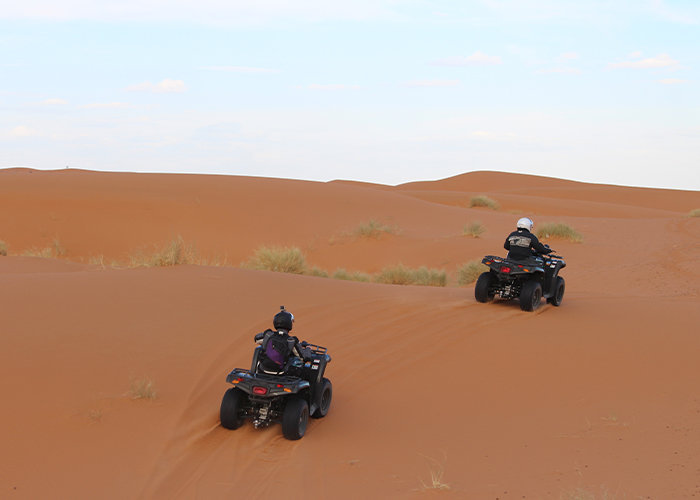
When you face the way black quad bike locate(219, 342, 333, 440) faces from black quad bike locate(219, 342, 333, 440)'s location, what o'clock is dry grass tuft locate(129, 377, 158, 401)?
The dry grass tuft is roughly at 8 o'clock from the black quad bike.

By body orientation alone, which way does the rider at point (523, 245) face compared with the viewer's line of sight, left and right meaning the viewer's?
facing away from the viewer and to the right of the viewer

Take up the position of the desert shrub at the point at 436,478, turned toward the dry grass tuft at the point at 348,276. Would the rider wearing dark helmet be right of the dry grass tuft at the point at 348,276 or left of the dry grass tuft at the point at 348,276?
left

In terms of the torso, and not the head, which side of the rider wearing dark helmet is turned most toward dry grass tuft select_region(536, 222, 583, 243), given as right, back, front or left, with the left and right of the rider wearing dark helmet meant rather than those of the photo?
front

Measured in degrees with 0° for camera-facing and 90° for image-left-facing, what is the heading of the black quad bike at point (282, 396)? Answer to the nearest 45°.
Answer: approximately 225°

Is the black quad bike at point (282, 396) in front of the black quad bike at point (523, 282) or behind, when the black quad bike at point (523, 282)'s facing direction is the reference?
behind

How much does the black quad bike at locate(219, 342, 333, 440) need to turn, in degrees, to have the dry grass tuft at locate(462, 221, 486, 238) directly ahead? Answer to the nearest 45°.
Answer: approximately 45° to its left

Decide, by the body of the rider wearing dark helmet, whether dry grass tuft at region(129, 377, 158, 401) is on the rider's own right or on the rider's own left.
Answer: on the rider's own left

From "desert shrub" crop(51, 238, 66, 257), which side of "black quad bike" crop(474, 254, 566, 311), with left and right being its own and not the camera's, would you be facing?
left

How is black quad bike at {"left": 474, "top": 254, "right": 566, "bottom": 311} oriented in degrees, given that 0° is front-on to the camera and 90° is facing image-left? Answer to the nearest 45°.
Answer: approximately 225°

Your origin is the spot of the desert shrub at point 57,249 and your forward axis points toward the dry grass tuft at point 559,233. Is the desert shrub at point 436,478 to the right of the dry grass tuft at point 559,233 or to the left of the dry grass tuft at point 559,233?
right

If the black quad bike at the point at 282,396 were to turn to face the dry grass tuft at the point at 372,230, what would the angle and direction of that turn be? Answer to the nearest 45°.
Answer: approximately 45° to its left

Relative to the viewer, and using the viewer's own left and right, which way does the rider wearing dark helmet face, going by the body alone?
facing away from the viewer and to the right of the viewer
